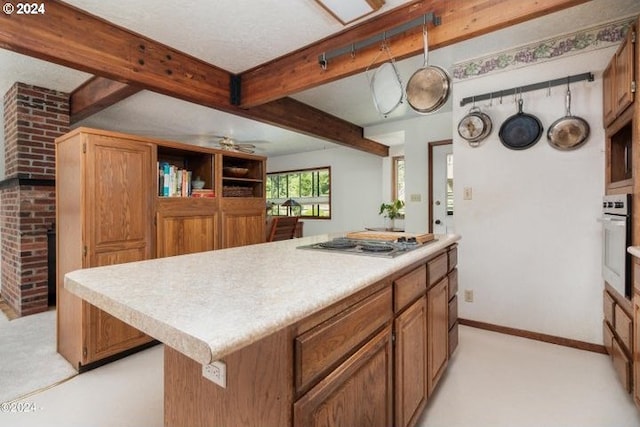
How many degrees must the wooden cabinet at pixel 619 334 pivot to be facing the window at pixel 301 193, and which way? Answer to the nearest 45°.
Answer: approximately 45° to its right

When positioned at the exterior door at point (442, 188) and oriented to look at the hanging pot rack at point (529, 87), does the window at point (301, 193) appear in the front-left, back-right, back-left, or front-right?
back-right

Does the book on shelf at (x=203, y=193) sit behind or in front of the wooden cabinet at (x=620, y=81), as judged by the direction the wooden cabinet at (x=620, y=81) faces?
in front

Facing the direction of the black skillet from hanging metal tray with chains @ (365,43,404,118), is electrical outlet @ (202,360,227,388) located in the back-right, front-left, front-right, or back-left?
back-right

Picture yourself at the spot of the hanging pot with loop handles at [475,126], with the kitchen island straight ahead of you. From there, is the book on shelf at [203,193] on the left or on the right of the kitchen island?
right

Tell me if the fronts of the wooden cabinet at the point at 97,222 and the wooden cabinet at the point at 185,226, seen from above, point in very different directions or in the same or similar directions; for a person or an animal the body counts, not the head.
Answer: same or similar directions

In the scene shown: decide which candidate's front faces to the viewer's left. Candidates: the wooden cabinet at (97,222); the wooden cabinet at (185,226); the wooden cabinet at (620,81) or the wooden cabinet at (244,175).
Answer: the wooden cabinet at (620,81)

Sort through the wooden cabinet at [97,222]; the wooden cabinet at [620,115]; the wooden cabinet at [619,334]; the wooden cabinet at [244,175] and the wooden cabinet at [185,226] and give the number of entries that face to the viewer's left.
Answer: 2

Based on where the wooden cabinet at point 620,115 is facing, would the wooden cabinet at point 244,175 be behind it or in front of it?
in front

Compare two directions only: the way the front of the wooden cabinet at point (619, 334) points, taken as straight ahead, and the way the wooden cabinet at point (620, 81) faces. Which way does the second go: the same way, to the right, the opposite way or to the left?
the same way

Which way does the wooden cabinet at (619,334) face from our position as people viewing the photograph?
facing to the left of the viewer

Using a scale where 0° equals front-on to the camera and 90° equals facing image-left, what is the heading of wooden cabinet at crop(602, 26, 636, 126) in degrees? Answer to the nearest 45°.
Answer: approximately 90°

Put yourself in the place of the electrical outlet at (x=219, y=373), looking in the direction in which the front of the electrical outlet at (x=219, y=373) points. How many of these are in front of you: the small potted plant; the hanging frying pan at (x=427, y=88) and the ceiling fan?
0
